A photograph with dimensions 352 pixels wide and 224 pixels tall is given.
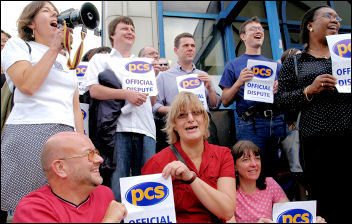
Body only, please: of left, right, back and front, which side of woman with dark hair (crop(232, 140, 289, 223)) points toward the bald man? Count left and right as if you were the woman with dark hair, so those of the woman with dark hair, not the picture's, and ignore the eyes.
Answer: right

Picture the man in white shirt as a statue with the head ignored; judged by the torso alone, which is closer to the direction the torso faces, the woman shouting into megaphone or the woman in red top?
the woman in red top

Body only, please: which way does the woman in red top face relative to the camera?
toward the camera

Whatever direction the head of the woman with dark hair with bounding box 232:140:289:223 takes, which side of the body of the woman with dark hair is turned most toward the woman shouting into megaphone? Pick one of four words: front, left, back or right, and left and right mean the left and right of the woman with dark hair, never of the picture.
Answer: right

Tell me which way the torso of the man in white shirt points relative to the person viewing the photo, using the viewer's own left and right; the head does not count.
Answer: facing the viewer and to the right of the viewer

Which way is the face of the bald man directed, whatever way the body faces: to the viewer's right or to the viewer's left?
to the viewer's right

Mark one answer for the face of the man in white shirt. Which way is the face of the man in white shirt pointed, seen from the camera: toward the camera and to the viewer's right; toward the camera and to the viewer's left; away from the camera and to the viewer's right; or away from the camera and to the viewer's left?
toward the camera and to the viewer's right
